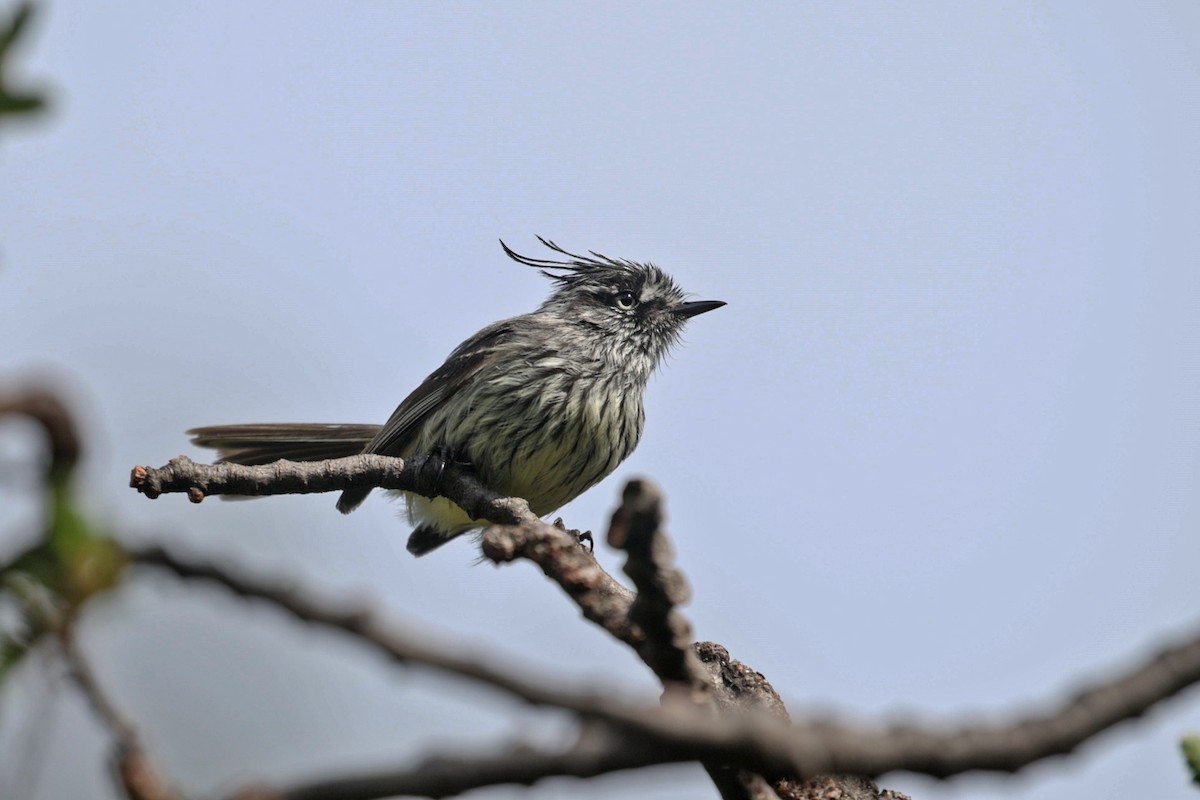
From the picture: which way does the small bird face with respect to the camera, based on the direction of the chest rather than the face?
to the viewer's right
